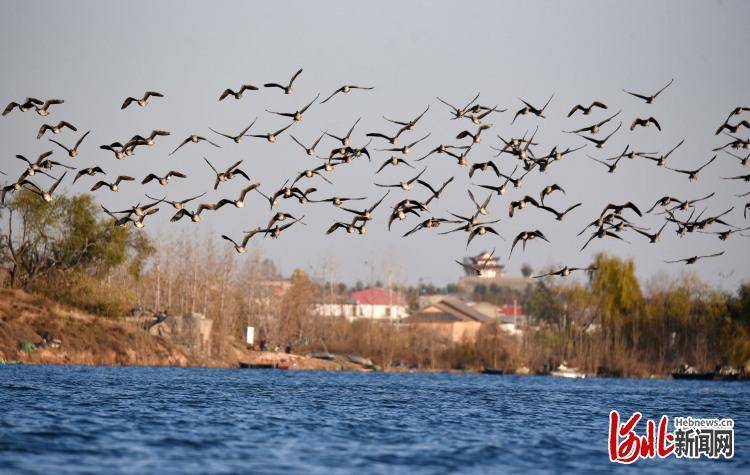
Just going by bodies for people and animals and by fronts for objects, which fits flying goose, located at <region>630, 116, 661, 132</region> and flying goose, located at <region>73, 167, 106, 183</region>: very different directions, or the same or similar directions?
same or similar directions
